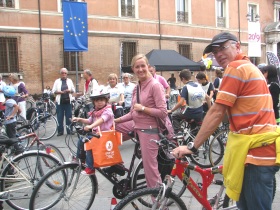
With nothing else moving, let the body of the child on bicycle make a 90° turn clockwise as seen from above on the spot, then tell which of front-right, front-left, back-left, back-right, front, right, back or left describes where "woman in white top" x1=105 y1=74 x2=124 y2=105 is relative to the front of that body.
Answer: front-right

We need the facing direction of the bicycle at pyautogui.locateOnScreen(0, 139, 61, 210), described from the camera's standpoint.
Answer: facing to the left of the viewer

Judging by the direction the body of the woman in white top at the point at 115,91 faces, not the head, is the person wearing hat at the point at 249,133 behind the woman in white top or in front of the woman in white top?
in front

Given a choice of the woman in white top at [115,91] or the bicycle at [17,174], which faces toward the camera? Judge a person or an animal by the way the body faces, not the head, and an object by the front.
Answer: the woman in white top

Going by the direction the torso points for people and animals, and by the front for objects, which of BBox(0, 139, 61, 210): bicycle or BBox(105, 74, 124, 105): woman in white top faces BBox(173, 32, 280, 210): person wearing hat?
the woman in white top

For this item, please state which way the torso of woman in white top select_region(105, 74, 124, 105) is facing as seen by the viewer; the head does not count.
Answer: toward the camera

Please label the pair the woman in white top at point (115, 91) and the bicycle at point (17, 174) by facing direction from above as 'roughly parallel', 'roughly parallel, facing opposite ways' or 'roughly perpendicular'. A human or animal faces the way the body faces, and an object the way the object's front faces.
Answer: roughly perpendicular

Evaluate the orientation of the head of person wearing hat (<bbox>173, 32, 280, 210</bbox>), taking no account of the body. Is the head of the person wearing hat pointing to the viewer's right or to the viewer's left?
to the viewer's left

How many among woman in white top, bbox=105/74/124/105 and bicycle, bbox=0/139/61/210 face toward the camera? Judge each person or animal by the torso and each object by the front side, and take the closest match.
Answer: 1

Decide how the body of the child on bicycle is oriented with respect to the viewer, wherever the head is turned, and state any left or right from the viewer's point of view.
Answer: facing the viewer and to the left of the viewer

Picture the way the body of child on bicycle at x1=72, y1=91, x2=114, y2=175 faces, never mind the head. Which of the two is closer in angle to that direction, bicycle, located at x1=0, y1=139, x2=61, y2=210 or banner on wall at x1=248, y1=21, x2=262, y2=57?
the bicycle
